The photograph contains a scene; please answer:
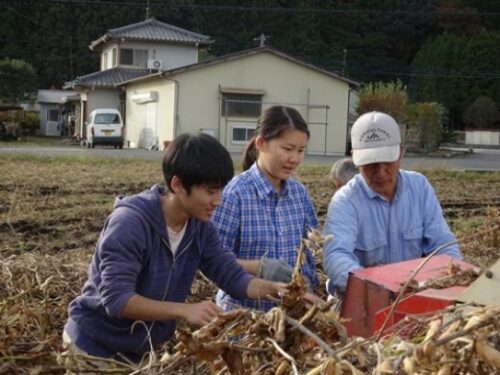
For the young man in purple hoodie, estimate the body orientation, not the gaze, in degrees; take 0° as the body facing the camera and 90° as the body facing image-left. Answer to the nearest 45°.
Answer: approximately 315°

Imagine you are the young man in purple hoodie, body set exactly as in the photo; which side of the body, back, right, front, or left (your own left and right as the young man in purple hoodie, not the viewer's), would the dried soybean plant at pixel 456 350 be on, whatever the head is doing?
front

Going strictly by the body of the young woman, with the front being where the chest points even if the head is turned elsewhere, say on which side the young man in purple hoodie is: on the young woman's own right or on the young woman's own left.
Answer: on the young woman's own right

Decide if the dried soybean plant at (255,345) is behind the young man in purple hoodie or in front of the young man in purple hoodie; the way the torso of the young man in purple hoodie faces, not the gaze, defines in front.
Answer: in front

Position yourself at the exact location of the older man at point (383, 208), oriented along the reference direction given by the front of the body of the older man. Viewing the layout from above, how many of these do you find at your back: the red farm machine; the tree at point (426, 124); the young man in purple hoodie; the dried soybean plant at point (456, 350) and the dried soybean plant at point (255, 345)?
1

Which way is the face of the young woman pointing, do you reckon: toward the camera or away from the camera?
toward the camera

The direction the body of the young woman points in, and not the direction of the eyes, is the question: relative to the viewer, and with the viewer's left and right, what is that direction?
facing the viewer and to the right of the viewer

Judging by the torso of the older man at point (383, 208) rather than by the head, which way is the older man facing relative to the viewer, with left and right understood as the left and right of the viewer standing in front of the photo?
facing the viewer

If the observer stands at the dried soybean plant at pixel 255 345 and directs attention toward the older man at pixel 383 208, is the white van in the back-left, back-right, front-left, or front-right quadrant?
front-left

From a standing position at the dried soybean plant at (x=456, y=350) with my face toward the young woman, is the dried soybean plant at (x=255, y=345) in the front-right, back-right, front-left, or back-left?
front-left

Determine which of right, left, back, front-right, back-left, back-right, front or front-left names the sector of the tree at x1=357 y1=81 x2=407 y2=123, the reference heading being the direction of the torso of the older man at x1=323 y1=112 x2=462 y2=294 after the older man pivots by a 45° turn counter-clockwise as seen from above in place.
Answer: back-left

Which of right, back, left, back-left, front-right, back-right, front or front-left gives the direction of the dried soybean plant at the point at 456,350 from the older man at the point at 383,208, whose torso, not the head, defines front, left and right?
front

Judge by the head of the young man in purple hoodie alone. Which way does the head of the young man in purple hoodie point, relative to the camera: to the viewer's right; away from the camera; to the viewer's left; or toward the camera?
to the viewer's right

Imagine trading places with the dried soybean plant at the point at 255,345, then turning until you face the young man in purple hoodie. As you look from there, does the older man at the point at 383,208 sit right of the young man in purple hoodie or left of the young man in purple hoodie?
right
